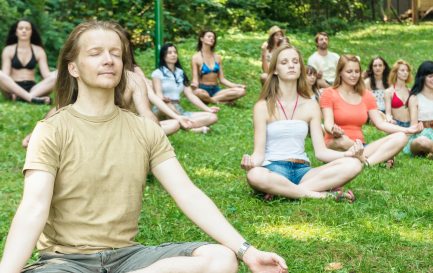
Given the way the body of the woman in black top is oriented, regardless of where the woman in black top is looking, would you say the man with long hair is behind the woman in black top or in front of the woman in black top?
in front

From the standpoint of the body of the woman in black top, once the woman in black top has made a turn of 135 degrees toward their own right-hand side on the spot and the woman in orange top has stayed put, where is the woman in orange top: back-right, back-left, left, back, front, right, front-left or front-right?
back

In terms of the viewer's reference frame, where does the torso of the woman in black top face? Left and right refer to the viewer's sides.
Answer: facing the viewer

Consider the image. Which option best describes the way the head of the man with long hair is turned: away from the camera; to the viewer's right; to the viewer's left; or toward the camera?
toward the camera

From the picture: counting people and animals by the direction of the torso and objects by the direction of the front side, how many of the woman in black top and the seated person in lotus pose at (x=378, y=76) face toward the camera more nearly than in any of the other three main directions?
2

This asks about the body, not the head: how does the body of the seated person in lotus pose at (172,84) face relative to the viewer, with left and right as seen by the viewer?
facing the viewer and to the right of the viewer

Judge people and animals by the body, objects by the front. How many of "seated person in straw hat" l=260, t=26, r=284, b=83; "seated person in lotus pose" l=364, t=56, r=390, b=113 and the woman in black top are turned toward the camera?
3

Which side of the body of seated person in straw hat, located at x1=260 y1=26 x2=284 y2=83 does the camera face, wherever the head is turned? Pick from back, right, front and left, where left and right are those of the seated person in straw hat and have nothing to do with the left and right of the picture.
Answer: front

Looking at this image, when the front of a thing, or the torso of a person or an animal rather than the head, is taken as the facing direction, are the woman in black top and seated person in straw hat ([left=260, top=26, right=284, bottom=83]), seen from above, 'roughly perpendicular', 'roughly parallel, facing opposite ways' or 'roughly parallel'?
roughly parallel

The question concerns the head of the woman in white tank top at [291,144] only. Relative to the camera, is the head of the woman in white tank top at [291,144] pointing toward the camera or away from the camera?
toward the camera

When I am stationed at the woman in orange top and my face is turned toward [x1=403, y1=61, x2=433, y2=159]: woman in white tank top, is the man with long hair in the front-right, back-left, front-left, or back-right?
back-right

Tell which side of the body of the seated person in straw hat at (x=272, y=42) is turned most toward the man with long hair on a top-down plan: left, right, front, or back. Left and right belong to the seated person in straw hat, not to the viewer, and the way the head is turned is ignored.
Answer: front

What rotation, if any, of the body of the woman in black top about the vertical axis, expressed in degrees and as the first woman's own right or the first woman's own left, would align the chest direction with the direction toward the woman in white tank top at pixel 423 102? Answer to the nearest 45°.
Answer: approximately 45° to the first woman's own left

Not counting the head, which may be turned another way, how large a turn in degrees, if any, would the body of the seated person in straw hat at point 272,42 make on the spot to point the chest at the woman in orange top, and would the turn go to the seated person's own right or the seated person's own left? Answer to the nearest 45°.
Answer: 0° — they already face them

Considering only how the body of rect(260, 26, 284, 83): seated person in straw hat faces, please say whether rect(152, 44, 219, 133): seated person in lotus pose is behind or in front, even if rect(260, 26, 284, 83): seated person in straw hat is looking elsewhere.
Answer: in front

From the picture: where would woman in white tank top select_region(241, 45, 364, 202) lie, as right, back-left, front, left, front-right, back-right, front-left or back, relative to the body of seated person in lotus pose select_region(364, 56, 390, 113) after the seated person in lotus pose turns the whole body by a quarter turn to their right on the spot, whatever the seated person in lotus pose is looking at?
left
